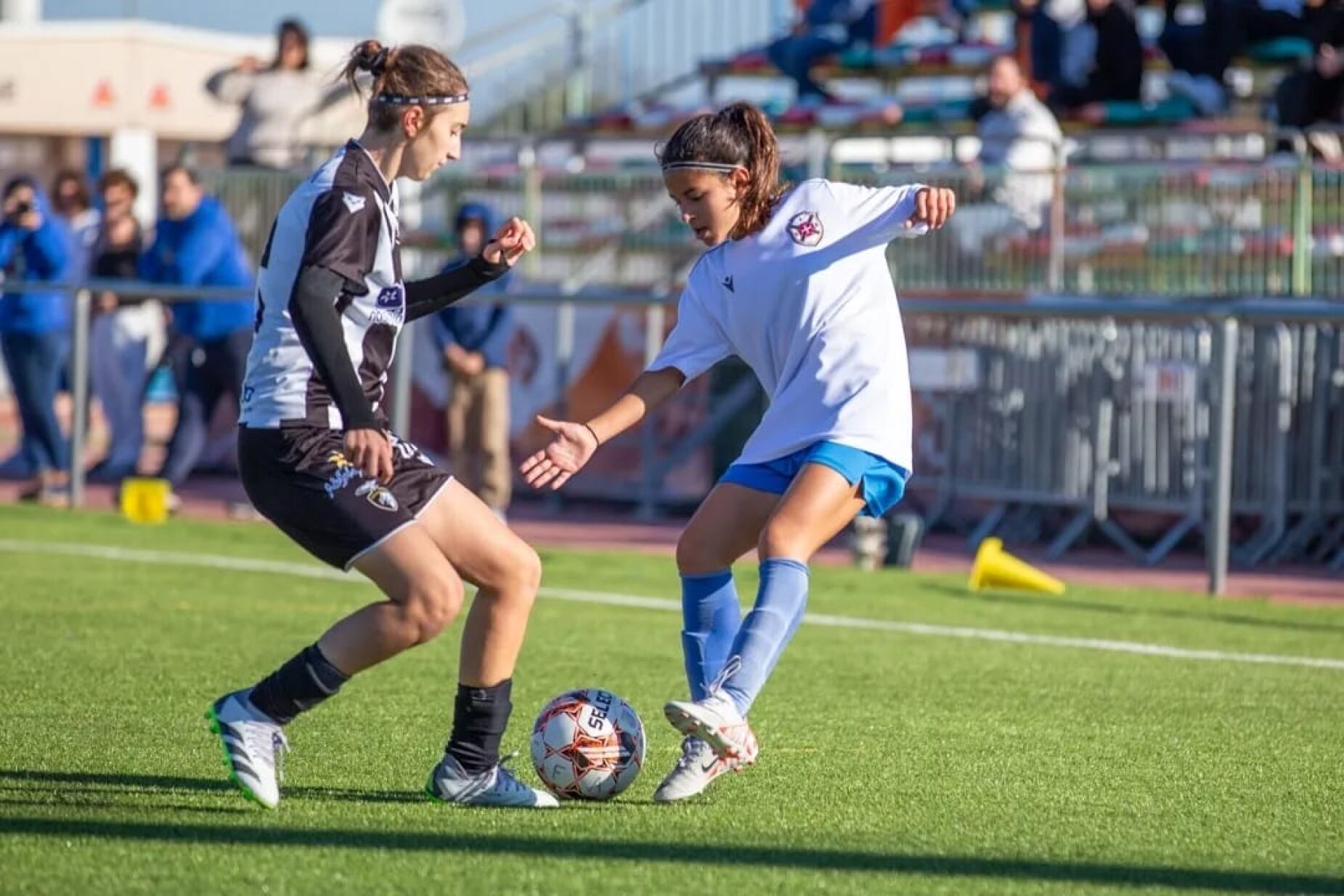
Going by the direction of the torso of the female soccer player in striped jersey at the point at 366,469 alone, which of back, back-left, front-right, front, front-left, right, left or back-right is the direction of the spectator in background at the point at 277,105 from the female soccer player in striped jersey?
left

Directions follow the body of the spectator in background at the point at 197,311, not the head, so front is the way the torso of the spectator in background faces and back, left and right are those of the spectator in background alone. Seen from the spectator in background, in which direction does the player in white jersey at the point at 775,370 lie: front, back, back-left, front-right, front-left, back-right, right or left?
front-left

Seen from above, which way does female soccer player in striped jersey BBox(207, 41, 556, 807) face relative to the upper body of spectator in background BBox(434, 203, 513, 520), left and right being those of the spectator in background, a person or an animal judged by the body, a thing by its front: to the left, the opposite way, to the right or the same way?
to the left

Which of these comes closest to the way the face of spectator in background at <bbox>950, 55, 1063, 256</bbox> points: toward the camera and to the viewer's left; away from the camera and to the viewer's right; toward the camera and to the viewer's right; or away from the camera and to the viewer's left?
toward the camera and to the viewer's left

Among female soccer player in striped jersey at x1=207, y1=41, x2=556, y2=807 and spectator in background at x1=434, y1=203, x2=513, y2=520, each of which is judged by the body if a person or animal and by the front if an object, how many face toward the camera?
1

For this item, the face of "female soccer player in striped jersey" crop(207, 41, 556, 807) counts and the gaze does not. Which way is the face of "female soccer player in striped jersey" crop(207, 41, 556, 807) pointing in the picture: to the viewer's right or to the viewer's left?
to the viewer's right

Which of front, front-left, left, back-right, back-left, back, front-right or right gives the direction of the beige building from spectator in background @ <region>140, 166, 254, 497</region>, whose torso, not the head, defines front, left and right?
back-right

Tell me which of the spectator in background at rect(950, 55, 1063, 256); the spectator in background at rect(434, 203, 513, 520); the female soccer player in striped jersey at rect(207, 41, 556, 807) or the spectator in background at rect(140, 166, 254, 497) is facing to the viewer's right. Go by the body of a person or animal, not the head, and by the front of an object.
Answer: the female soccer player in striped jersey

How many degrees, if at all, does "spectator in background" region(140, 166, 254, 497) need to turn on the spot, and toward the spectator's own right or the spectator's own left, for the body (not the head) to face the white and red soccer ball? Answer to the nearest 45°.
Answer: approximately 45° to the spectator's own left

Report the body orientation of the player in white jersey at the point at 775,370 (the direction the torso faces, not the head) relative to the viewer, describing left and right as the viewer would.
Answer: facing the viewer and to the left of the viewer

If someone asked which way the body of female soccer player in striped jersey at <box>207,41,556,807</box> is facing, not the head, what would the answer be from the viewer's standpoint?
to the viewer's right
